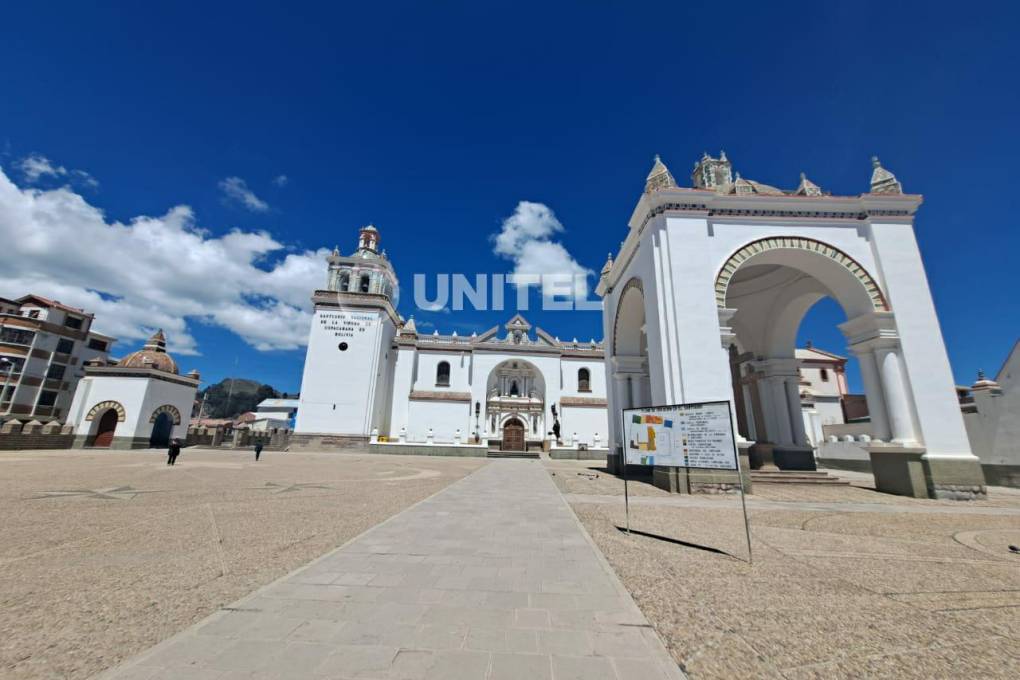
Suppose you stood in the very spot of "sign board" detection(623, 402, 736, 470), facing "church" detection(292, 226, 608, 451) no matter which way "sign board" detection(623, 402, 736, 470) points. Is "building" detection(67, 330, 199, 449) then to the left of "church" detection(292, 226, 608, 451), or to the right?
left

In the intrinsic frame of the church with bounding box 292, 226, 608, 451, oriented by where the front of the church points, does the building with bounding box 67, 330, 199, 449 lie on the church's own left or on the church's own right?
on the church's own right

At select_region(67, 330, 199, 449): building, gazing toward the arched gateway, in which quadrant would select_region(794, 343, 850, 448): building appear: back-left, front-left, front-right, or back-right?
front-left

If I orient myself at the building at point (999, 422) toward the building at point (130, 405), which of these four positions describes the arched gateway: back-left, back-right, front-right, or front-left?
front-left

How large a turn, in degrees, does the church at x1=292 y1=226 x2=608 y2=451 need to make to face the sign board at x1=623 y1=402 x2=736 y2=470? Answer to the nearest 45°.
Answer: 0° — it already faces it

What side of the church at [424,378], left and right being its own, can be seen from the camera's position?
front

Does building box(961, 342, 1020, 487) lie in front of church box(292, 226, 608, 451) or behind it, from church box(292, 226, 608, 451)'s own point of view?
in front

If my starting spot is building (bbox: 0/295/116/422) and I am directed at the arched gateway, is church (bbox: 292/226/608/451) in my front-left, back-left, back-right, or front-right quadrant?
front-left

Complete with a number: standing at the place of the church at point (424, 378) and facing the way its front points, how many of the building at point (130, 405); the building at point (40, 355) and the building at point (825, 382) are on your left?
1

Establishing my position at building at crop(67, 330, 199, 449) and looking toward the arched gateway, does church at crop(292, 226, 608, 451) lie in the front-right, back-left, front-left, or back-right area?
front-left

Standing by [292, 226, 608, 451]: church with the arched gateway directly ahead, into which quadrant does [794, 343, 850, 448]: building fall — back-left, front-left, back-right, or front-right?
front-left

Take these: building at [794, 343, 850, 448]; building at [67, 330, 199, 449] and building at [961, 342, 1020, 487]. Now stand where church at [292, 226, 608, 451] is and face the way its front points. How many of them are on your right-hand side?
1

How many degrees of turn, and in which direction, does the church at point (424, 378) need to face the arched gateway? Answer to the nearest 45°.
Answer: approximately 45° to its left

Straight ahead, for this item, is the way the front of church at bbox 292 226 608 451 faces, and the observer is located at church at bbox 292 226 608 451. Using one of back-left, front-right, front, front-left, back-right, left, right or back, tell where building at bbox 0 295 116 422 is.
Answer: right

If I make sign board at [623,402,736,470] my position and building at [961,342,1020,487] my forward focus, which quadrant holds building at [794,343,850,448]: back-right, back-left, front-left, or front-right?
front-left

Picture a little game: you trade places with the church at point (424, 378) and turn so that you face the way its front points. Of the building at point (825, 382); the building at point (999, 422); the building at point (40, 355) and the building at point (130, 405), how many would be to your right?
2

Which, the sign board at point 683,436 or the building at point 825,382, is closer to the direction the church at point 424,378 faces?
the sign board
